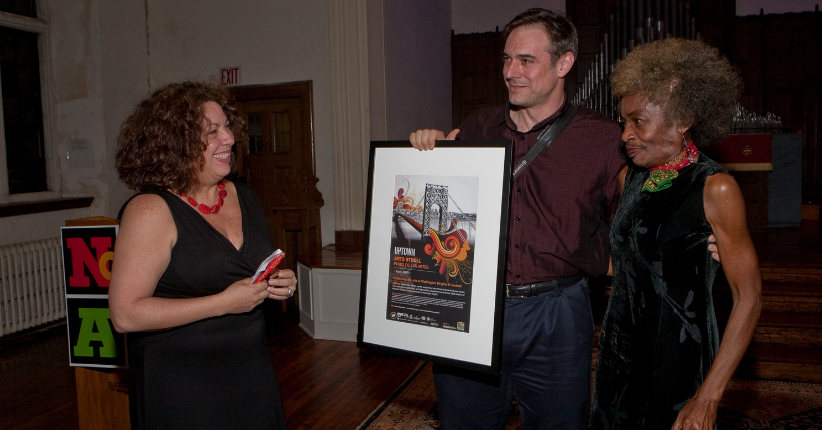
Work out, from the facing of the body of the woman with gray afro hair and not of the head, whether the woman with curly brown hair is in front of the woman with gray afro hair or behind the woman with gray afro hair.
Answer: in front

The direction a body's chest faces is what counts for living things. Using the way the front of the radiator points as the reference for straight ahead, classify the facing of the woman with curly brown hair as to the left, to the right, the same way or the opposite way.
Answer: the same way

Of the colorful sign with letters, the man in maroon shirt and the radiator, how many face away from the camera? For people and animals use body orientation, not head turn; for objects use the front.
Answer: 0

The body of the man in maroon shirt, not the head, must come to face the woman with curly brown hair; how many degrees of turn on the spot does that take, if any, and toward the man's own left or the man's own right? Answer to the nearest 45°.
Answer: approximately 45° to the man's own right

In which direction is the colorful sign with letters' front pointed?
toward the camera

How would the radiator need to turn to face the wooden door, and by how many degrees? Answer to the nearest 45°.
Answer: approximately 45° to its left

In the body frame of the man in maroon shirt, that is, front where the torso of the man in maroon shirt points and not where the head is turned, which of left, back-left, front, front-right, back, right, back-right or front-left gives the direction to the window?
right

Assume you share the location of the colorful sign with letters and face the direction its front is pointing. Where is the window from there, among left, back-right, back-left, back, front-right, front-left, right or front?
back

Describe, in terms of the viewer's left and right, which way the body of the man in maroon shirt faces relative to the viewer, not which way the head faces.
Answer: facing the viewer and to the left of the viewer

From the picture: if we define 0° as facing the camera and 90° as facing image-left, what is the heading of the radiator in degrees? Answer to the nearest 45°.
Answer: approximately 315°

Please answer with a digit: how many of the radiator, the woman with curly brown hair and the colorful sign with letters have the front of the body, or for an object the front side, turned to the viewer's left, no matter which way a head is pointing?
0

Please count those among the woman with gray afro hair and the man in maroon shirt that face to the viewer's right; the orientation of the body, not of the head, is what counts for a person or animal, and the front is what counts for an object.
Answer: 0

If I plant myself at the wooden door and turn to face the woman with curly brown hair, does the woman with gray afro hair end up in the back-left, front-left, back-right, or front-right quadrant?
front-left

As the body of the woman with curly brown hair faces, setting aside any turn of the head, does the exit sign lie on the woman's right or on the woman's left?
on the woman's left

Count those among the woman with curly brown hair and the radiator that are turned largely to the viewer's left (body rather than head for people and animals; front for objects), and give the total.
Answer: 0

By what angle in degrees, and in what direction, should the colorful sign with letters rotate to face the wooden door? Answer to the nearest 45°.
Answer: approximately 135° to its left

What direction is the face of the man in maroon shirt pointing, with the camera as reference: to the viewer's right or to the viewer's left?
to the viewer's left

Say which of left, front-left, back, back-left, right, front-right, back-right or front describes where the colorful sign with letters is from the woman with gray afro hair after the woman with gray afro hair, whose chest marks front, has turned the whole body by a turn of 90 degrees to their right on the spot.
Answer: front-left
